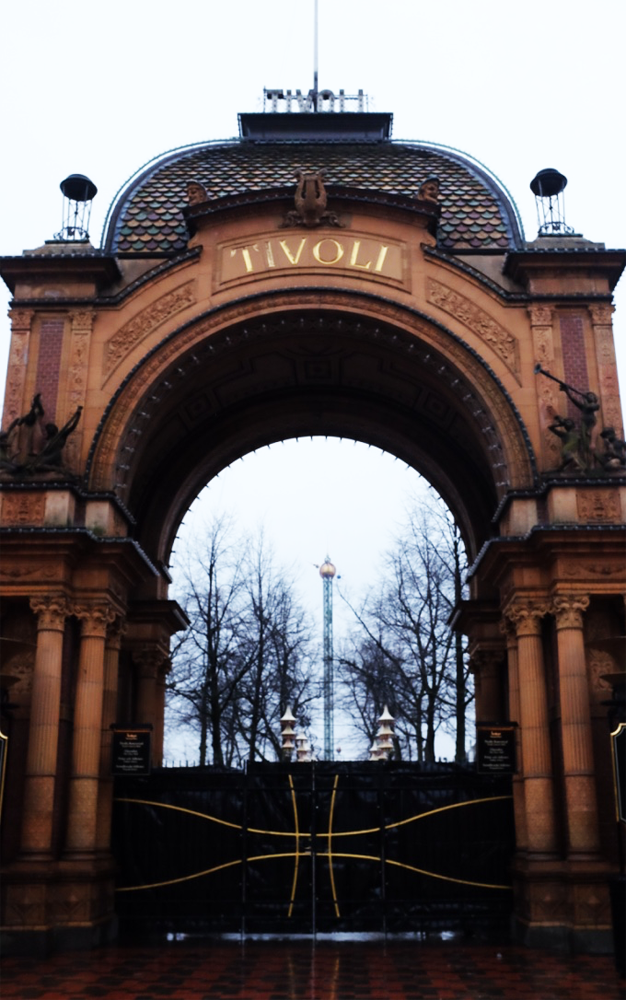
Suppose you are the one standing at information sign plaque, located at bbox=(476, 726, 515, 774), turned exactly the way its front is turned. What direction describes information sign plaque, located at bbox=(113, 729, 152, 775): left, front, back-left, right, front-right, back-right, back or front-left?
right

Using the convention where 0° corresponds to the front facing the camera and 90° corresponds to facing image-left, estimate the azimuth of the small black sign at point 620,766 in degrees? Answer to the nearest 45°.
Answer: approximately 0°

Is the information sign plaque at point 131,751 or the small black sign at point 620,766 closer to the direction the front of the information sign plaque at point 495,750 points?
the small black sign

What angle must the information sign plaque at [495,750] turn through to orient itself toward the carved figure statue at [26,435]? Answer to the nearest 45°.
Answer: approximately 90° to its right

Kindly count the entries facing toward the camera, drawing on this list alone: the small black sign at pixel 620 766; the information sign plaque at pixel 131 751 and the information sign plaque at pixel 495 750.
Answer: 3

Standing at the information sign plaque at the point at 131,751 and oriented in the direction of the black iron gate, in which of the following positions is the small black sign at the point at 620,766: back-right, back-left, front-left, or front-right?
front-right

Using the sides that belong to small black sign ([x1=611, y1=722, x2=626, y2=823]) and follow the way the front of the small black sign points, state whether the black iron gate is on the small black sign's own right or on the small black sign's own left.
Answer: on the small black sign's own right

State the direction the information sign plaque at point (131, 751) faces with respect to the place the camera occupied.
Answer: facing the viewer

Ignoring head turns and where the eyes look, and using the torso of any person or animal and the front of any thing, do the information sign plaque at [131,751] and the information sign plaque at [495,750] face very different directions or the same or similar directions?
same or similar directions

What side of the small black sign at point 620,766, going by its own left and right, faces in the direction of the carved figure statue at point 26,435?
right

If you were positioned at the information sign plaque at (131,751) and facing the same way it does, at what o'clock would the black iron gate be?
The black iron gate is roughly at 9 o'clock from the information sign plaque.

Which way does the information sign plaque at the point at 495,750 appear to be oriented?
toward the camera

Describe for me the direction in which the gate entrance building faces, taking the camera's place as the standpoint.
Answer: facing the viewer
